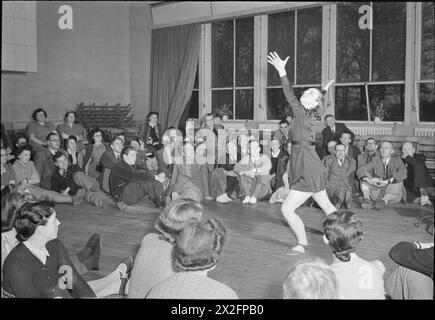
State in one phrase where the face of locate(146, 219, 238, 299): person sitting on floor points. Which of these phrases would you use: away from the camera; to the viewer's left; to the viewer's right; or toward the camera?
away from the camera

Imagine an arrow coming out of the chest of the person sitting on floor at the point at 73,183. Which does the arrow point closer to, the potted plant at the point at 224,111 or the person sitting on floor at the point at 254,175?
the person sitting on floor

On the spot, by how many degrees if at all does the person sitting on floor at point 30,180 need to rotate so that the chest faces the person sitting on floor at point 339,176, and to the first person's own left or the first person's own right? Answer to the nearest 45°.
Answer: approximately 45° to the first person's own left

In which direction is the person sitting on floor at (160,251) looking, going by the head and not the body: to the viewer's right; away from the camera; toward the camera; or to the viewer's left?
away from the camera

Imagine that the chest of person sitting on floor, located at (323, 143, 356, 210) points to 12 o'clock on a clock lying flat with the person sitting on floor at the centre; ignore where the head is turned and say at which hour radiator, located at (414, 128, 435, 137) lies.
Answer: The radiator is roughly at 7 o'clock from the person sitting on floor.

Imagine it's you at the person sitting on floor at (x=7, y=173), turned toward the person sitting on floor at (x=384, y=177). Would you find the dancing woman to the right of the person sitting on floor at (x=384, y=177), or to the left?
right

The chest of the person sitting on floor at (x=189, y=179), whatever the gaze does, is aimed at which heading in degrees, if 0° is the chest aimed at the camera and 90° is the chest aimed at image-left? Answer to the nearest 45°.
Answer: approximately 0°

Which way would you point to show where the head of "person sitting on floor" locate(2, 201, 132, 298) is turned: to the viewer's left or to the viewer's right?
to the viewer's right

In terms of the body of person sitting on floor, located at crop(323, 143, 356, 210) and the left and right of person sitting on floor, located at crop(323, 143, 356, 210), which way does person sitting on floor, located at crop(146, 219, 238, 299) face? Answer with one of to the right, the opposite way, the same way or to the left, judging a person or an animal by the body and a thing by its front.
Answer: the opposite way

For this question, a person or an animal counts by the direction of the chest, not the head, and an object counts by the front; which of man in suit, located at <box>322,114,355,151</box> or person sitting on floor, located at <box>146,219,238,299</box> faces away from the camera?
the person sitting on floor

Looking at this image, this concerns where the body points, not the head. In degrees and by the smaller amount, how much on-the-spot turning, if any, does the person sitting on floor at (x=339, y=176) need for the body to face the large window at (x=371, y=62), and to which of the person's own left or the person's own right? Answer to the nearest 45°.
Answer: approximately 180°

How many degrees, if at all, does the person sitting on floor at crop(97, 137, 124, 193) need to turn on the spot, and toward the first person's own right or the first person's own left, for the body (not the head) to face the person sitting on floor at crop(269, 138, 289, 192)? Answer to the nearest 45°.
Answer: approximately 45° to the first person's own left

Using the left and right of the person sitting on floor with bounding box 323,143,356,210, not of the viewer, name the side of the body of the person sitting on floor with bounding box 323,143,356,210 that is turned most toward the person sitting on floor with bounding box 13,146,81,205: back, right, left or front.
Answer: right

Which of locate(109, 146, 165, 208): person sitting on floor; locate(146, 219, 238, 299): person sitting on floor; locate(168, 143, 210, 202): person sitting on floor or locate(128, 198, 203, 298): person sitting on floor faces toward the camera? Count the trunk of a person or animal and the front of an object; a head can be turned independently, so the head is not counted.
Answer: locate(168, 143, 210, 202): person sitting on floor
